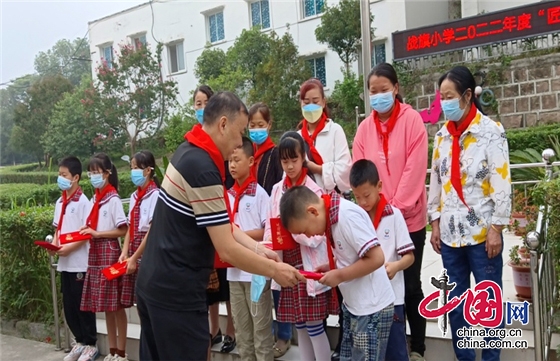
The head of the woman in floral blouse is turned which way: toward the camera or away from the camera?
toward the camera

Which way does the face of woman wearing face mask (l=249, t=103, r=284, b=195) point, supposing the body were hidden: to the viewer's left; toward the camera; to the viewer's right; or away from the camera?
toward the camera

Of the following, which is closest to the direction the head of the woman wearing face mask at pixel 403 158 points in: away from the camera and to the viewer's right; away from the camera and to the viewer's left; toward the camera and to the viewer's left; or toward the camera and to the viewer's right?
toward the camera and to the viewer's left

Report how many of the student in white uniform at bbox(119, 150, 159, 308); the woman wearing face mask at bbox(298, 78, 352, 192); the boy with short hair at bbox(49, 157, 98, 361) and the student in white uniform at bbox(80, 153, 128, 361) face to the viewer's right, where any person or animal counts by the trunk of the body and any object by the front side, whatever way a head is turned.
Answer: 0

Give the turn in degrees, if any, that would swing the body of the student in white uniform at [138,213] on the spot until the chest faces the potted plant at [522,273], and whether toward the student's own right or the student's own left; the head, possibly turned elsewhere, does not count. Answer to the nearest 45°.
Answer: approximately 90° to the student's own left

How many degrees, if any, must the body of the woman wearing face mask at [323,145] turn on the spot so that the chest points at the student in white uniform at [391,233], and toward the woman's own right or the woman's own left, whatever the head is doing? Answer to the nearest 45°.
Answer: approximately 90° to the woman's own left

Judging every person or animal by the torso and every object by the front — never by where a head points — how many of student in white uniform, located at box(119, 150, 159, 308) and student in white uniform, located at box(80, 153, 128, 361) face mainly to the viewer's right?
0

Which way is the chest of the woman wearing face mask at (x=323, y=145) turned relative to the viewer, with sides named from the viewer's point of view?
facing the viewer and to the left of the viewer

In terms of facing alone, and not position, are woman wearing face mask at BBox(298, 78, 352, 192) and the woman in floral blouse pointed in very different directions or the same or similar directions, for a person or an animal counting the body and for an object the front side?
same or similar directions

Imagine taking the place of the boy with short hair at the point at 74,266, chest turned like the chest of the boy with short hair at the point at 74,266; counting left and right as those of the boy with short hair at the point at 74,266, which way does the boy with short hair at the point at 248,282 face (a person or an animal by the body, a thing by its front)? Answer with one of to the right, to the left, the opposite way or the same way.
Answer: the same way

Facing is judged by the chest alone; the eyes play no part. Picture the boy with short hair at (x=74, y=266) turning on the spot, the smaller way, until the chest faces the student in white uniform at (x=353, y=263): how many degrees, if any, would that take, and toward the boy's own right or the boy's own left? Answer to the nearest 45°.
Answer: approximately 90° to the boy's own left

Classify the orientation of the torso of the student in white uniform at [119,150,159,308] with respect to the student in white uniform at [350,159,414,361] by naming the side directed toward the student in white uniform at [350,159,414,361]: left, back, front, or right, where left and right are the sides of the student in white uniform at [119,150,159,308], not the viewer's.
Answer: left

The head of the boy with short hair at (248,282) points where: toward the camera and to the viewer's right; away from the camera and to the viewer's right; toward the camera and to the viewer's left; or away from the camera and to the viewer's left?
toward the camera and to the viewer's left

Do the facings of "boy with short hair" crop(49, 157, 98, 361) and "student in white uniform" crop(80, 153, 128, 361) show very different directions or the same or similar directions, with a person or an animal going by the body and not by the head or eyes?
same or similar directions

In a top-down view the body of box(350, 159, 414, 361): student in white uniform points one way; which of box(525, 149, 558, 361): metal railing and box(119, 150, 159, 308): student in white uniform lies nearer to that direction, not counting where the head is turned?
the student in white uniform

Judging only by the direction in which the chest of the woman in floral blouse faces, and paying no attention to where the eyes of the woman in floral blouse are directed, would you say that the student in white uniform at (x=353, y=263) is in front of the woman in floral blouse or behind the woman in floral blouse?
in front
